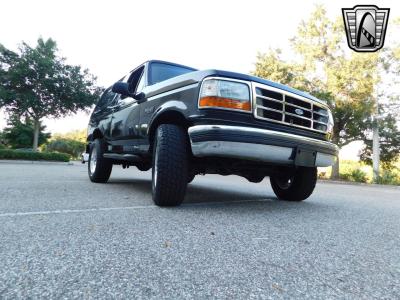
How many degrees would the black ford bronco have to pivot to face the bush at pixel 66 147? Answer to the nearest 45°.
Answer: approximately 180°

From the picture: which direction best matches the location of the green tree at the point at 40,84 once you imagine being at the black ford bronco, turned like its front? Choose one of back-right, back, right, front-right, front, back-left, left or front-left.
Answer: back

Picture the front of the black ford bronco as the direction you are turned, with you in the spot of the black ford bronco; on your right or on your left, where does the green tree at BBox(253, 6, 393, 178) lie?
on your left

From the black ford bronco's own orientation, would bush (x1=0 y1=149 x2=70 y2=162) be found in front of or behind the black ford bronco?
behind

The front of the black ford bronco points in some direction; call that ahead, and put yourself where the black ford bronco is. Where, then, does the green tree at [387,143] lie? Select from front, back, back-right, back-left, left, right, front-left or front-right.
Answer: left

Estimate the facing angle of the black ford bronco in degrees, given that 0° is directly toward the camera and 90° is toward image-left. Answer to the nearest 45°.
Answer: approximately 315°

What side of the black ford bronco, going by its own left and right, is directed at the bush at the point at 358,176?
left

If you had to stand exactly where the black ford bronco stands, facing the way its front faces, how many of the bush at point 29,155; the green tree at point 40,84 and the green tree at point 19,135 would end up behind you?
3

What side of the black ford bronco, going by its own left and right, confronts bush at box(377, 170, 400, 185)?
left
